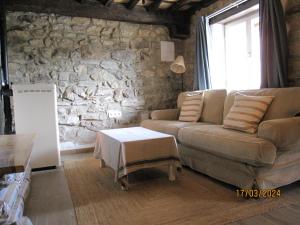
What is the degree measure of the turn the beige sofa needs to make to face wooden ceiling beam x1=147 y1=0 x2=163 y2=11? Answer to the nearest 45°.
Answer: approximately 90° to its right

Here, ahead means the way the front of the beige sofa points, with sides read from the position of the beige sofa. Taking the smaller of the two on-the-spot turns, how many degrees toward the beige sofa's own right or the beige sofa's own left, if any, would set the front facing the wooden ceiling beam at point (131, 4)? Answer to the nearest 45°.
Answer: approximately 90° to the beige sofa's own right

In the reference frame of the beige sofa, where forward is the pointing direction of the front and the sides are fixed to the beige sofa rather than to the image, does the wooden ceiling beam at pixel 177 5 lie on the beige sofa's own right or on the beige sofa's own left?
on the beige sofa's own right

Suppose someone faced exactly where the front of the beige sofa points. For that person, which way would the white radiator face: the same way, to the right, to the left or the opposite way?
to the left

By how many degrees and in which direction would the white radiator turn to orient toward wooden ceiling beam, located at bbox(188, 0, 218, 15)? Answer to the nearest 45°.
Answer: approximately 90° to its left

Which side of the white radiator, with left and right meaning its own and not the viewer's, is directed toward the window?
left

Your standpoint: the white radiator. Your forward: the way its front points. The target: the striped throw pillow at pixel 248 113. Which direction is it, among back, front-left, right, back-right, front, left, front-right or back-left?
front-left

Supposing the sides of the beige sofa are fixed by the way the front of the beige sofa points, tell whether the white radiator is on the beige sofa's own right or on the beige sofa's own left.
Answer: on the beige sofa's own right

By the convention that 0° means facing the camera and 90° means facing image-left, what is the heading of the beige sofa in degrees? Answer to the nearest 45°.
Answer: approximately 45°

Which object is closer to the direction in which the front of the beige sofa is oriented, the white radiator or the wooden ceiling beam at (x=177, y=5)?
the white radiator

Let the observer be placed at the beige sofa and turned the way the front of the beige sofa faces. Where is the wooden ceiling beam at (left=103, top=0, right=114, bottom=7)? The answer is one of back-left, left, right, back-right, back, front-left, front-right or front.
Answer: right

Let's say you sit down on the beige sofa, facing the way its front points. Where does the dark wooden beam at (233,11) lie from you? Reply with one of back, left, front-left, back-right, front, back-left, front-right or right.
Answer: back-right
